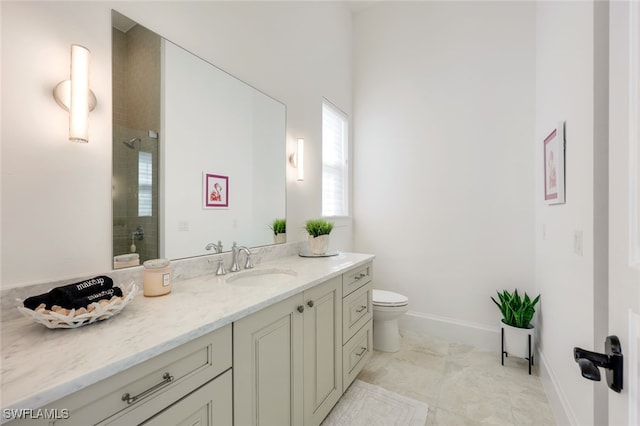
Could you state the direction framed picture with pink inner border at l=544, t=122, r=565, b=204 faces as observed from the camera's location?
facing to the left of the viewer

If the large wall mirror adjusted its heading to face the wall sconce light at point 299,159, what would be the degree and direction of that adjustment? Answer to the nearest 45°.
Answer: approximately 90° to its left

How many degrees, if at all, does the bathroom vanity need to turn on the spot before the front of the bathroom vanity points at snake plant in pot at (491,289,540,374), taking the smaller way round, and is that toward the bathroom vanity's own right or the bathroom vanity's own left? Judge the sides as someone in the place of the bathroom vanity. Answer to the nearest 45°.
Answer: approximately 45° to the bathroom vanity's own left

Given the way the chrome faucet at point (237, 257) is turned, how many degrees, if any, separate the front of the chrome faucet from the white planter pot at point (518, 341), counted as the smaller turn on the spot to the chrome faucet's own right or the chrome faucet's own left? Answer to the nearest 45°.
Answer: approximately 45° to the chrome faucet's own left

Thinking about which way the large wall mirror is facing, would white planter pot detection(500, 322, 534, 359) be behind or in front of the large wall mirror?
in front

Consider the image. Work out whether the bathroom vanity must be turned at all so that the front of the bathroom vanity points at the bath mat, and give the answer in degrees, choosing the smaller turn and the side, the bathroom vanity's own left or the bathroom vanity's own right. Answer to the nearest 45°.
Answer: approximately 45° to the bathroom vanity's own left

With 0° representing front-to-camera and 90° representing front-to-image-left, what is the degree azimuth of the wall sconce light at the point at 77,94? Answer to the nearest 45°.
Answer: approximately 315°

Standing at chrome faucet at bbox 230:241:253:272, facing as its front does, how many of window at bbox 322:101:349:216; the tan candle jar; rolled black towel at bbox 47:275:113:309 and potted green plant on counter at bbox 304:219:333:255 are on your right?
2

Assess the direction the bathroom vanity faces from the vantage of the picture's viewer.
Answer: facing the viewer and to the right of the viewer

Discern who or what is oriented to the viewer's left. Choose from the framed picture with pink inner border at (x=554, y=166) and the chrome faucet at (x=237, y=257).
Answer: the framed picture with pink inner border

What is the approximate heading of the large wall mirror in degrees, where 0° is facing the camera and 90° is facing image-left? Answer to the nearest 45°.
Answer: approximately 315°

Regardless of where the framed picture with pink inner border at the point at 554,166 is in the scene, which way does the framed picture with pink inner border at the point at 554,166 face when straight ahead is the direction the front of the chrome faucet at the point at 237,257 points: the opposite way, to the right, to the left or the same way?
the opposite way
